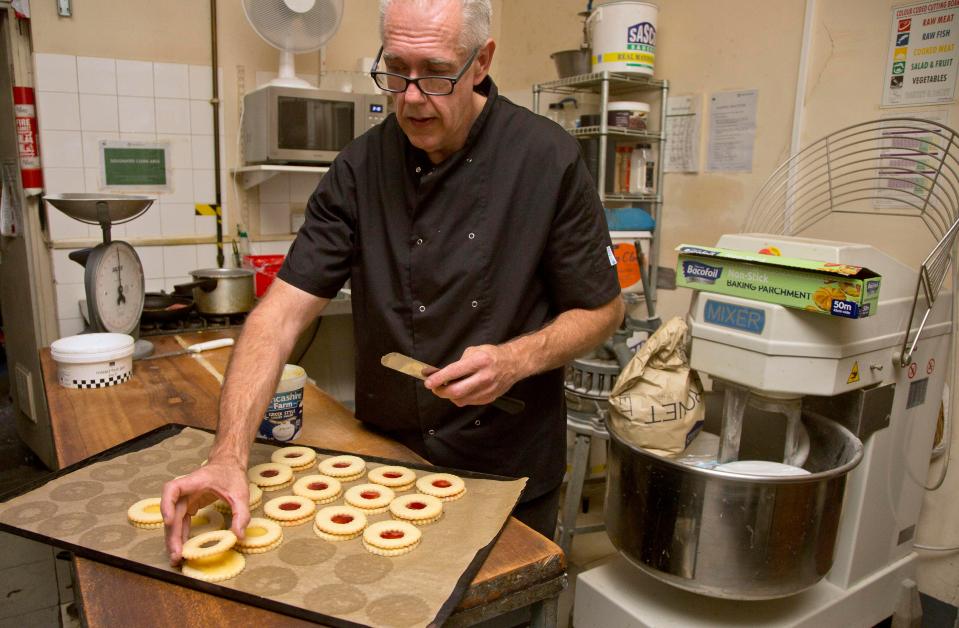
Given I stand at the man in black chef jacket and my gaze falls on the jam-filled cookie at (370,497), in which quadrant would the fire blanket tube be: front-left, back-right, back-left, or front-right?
back-right

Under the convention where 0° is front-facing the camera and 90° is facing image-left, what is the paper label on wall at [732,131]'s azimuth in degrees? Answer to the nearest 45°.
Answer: approximately 45°

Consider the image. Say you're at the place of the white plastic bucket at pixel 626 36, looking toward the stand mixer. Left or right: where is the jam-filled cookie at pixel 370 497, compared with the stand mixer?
right

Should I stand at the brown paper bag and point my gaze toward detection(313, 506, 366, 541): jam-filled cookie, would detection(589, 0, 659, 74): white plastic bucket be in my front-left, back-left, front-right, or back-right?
back-right

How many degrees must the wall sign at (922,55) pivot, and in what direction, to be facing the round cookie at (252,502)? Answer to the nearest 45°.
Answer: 0° — it already faces it

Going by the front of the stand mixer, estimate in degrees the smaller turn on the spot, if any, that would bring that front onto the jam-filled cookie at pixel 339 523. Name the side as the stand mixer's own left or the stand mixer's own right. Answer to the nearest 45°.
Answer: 0° — it already faces it

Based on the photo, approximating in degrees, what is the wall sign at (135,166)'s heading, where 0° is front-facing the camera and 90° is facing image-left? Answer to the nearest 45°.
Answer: approximately 0°
